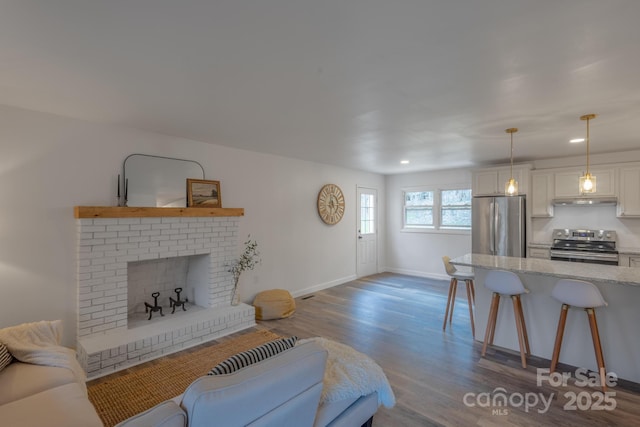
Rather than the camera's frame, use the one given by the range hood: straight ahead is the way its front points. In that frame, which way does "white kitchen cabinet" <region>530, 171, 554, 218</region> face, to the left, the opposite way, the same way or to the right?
the same way

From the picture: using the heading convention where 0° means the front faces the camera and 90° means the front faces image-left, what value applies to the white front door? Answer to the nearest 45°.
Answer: approximately 315°

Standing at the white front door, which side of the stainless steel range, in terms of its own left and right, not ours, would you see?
right

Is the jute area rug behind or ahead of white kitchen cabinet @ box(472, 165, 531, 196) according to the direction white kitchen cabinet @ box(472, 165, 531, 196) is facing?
ahead

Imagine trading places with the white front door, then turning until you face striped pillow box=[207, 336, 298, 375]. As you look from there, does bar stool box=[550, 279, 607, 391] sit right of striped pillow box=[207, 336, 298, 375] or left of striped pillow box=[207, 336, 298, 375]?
left

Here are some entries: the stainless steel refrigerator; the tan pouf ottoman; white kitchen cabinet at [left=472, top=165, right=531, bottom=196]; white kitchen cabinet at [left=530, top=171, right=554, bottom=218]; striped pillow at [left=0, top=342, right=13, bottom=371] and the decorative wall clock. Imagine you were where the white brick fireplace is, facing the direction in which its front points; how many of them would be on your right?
1

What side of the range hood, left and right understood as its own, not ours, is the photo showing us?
front

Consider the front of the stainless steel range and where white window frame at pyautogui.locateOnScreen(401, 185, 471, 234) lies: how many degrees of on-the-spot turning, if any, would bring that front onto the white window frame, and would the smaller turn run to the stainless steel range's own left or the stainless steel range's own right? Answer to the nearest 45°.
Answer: approximately 90° to the stainless steel range's own right

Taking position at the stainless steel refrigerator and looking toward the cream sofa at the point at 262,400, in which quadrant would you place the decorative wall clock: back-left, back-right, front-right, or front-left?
front-right

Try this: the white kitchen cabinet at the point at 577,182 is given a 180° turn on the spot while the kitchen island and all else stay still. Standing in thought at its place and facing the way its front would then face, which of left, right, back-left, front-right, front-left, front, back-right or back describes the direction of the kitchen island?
back

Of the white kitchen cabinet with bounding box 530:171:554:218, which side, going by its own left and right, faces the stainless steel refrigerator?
right

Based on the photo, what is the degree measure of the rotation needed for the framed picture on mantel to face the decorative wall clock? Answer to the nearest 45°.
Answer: approximately 90° to its left

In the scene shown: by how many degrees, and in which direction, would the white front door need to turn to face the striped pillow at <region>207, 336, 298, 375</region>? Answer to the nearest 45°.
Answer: approximately 45° to its right

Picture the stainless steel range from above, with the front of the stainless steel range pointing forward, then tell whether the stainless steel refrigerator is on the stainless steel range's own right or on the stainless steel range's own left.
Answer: on the stainless steel range's own right

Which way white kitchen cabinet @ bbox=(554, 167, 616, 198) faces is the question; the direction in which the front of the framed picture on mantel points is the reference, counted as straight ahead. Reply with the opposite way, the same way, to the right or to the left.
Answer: to the right

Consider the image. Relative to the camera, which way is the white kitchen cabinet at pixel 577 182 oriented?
toward the camera

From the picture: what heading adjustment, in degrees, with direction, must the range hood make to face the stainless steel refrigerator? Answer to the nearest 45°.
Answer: approximately 90° to its right

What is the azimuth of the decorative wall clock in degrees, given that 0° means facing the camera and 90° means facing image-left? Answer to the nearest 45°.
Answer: approximately 315°

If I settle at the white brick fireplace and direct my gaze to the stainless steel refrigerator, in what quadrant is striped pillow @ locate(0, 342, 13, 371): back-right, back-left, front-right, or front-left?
back-right

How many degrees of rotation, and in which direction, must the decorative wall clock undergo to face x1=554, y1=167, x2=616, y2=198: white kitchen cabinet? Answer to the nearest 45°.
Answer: approximately 45° to its left

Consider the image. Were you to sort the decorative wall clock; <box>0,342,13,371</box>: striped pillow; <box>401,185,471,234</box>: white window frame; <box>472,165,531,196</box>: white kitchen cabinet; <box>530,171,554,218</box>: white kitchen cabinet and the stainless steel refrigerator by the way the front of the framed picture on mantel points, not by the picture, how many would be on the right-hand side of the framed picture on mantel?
1

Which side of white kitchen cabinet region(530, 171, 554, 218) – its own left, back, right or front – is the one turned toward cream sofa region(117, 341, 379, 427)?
front

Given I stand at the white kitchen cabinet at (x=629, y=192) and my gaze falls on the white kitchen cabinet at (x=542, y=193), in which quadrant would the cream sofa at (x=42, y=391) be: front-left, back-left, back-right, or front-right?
front-left

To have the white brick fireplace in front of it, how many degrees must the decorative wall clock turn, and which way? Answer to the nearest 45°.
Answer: approximately 90° to its right
